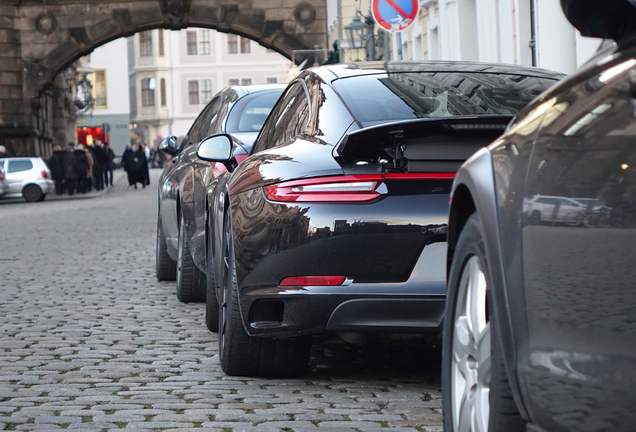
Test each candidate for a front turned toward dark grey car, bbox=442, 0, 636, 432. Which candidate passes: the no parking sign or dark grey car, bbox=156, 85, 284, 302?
the no parking sign

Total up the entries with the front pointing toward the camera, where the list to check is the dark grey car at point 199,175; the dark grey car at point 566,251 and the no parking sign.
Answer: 1

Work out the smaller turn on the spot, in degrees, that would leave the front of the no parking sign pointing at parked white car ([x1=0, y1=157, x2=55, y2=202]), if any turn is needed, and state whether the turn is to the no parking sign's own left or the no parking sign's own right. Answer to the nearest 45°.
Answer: approximately 135° to the no parking sign's own right

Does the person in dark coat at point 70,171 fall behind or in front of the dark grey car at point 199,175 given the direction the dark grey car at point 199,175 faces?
in front

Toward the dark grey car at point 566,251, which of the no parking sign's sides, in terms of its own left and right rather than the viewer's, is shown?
front

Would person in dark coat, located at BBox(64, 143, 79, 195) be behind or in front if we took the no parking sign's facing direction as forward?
behind

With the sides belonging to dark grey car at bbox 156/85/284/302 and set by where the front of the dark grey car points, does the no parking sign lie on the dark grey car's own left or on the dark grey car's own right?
on the dark grey car's own right

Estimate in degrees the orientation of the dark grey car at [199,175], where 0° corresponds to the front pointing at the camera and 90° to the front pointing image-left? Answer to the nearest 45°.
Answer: approximately 135°

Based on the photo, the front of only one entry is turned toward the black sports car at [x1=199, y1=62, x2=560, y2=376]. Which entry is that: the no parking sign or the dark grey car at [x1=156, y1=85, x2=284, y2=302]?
the no parking sign

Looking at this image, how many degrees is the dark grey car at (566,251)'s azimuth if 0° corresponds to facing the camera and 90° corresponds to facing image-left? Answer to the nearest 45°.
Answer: approximately 135°

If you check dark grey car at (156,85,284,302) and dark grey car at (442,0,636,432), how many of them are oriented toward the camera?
0
